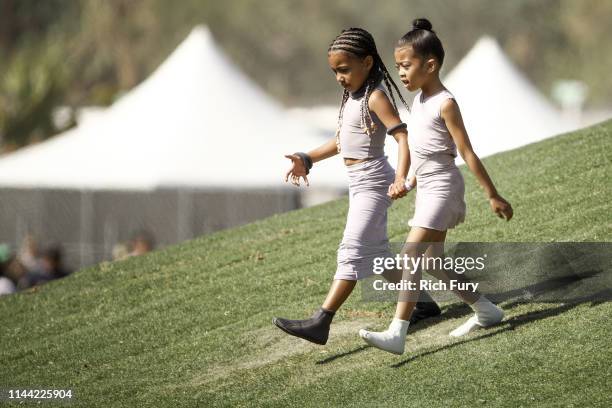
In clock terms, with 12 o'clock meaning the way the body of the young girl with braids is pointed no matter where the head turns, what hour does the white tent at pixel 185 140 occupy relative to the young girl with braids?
The white tent is roughly at 4 o'clock from the young girl with braids.

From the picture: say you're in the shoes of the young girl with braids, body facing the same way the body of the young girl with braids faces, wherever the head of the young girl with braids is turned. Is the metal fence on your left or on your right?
on your right

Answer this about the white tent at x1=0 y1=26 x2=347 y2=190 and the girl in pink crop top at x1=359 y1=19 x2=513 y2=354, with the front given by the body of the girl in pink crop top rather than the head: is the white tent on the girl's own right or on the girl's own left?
on the girl's own right

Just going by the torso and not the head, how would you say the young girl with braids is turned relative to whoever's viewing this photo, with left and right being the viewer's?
facing the viewer and to the left of the viewer

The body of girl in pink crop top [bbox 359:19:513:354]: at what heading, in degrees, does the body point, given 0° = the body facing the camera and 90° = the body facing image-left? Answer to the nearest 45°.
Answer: approximately 90°

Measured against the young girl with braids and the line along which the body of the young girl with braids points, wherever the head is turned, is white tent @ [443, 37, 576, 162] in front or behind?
behind

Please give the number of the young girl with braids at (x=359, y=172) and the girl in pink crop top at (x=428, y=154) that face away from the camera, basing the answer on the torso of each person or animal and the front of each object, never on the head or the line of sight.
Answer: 0

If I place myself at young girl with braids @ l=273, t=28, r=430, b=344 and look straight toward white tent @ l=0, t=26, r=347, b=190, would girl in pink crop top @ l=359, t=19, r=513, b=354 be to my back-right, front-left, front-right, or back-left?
back-right

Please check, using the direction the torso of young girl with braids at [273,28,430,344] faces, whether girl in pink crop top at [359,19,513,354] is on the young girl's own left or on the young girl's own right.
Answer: on the young girl's own left
